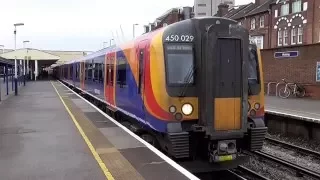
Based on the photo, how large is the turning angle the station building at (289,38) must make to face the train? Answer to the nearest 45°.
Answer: approximately 45° to its left

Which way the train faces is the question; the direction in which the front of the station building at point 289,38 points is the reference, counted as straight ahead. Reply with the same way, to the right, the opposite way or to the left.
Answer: to the left

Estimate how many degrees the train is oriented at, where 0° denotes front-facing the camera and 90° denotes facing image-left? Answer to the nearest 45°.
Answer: approximately 315°

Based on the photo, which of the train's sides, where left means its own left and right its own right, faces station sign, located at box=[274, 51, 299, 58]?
left
